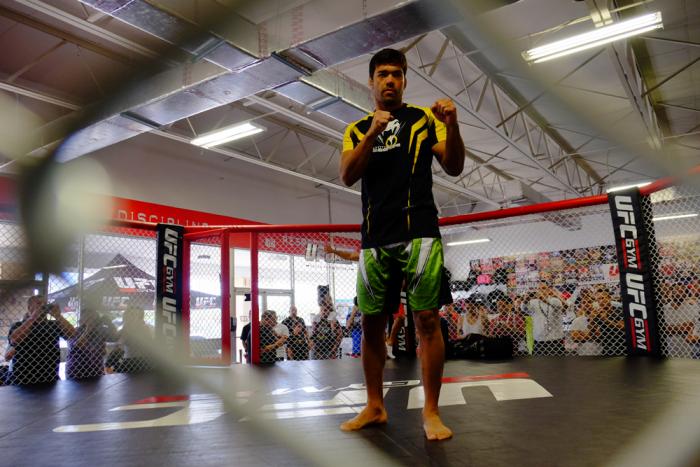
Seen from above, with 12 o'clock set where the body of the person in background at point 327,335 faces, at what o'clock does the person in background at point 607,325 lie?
the person in background at point 607,325 is roughly at 10 o'clock from the person in background at point 327,335.

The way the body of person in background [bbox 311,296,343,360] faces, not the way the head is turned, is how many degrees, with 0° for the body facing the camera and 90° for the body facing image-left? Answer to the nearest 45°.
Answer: approximately 0°

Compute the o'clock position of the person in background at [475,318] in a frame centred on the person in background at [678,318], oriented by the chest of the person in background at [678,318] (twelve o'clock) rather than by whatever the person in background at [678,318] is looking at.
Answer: the person in background at [475,318] is roughly at 2 o'clock from the person in background at [678,318].

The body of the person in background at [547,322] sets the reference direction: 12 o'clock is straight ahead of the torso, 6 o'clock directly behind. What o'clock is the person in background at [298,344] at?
the person in background at [298,344] is roughly at 3 o'clock from the person in background at [547,322].

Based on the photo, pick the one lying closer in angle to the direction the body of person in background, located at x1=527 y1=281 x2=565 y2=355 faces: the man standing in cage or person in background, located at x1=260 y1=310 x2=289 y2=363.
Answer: the man standing in cage

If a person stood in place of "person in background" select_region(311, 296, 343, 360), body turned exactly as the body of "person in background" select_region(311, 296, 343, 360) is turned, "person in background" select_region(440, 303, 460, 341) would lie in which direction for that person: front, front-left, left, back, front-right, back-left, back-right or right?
left
